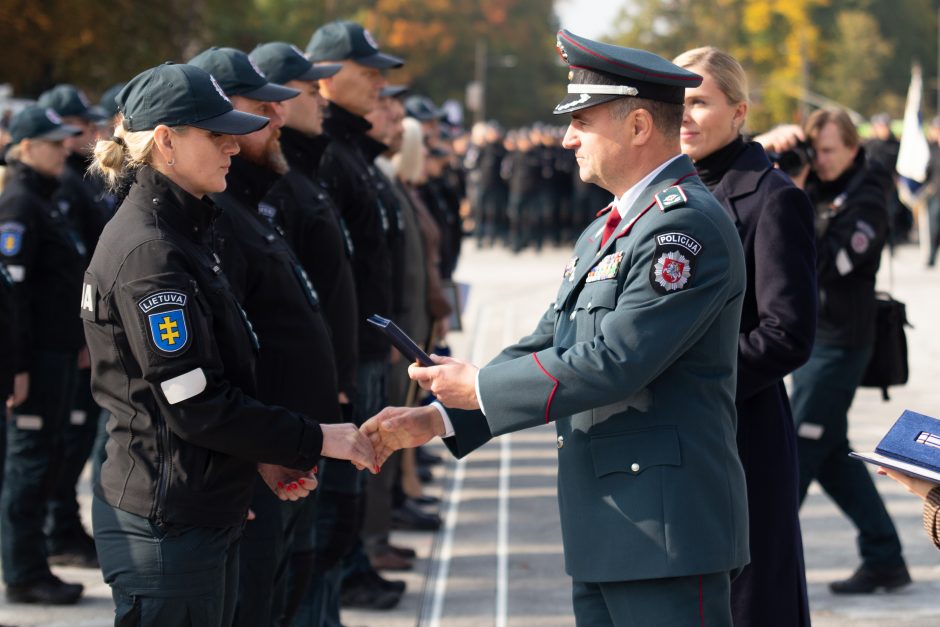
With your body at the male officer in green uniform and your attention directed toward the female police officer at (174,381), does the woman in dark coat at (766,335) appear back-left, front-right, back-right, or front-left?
back-right

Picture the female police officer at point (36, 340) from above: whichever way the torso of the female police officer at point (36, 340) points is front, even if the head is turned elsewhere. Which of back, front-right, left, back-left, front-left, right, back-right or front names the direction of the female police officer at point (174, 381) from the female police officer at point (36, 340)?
right

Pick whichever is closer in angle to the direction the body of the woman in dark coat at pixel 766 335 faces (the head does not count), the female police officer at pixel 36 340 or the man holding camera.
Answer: the female police officer

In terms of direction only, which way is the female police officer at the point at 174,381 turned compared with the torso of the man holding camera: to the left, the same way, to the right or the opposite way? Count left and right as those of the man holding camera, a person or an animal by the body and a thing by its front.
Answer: the opposite way

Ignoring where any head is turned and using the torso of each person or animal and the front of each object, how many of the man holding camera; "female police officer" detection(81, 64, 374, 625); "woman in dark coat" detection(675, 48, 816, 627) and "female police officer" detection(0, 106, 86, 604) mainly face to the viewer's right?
2

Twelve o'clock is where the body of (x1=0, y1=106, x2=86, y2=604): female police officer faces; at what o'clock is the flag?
The flag is roughly at 11 o'clock from the female police officer.

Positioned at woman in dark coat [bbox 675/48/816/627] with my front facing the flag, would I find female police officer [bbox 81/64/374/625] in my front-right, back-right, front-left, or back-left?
back-left

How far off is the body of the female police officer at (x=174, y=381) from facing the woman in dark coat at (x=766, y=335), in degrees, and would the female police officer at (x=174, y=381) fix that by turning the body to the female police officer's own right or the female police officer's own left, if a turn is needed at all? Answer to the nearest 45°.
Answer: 0° — they already face them

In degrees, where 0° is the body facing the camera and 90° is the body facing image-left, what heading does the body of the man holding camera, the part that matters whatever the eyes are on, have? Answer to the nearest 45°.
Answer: approximately 45°

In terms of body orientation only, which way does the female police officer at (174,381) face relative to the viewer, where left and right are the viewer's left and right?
facing to the right of the viewer

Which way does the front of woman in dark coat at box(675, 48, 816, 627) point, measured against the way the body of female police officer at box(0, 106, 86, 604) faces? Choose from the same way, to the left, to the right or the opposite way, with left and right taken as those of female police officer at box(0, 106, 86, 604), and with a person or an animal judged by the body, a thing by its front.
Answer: the opposite way

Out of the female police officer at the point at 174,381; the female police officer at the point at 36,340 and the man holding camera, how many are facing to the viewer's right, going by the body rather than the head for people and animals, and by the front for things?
2

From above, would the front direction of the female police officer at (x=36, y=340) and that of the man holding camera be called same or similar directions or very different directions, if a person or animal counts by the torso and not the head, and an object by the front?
very different directions

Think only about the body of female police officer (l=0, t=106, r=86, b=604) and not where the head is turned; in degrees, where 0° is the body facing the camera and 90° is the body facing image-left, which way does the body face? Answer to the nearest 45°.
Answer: approximately 270°

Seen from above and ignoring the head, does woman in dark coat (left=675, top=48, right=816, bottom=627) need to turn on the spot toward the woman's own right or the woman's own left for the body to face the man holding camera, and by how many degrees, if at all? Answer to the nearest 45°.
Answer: approximately 135° to the woman's own right

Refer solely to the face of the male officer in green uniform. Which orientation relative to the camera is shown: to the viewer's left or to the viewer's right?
to the viewer's left

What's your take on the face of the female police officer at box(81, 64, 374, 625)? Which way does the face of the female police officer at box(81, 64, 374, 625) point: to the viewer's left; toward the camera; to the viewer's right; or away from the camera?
to the viewer's right
